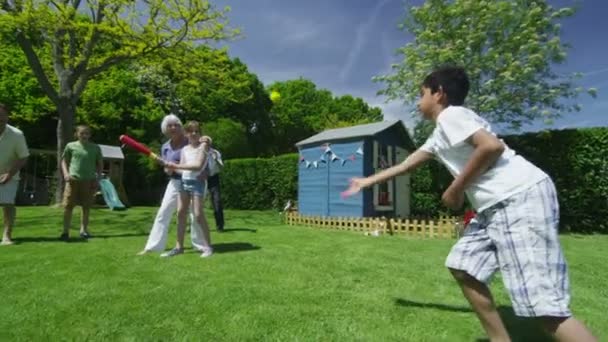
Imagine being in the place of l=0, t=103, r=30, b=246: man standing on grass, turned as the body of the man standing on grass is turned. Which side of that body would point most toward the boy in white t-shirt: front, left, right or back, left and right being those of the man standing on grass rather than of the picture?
front

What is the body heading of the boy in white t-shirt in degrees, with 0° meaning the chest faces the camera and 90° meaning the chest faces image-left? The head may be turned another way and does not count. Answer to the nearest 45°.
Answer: approximately 90°

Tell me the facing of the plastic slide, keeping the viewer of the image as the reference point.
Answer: facing the viewer and to the right of the viewer

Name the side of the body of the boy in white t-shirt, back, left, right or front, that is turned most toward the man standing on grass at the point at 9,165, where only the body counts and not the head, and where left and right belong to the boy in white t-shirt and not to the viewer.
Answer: front

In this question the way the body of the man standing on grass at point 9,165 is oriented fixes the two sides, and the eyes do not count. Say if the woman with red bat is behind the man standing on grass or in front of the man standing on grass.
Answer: in front

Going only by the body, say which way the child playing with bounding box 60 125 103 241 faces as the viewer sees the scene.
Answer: toward the camera

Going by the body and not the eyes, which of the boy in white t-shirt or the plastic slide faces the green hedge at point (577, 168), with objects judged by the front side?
the plastic slide

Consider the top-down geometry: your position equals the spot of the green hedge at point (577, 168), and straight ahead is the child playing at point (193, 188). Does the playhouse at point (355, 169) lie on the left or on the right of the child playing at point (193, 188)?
right

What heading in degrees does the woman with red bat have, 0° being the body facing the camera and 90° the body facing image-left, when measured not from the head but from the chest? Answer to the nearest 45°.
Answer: approximately 315°

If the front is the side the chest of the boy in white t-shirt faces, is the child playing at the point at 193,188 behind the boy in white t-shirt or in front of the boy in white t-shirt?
in front
